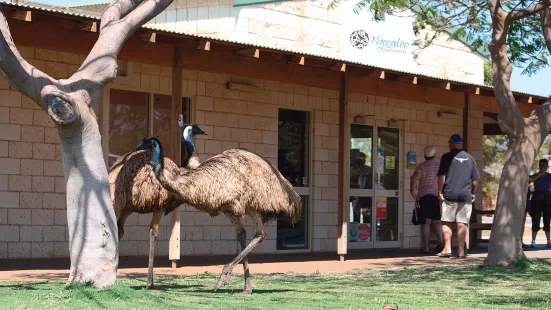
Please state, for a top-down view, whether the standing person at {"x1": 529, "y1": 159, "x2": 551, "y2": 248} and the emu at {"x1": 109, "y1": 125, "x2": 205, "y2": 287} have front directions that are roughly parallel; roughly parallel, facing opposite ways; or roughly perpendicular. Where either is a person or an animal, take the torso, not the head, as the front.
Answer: roughly perpendicular

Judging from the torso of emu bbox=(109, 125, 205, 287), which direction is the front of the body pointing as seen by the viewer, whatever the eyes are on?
to the viewer's right

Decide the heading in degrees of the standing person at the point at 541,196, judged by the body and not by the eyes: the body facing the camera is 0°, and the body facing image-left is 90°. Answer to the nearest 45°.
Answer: approximately 0°

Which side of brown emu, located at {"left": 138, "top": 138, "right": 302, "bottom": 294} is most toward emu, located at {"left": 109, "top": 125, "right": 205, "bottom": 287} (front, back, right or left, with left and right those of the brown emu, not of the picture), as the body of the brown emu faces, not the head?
front

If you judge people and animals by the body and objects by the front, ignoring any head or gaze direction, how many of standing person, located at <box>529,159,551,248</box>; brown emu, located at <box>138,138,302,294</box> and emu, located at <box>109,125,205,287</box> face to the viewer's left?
1

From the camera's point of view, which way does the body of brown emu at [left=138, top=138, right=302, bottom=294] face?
to the viewer's left

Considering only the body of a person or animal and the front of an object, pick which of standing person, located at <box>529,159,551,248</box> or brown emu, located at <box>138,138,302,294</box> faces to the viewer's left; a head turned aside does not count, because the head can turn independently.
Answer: the brown emu

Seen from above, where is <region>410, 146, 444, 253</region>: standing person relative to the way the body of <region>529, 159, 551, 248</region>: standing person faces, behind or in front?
in front

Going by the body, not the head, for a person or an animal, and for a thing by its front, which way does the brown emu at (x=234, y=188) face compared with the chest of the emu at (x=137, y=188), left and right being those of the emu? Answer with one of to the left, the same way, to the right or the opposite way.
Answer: the opposite way

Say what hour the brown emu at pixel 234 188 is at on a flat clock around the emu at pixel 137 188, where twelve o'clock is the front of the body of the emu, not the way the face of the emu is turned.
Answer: The brown emu is roughly at 12 o'clock from the emu.

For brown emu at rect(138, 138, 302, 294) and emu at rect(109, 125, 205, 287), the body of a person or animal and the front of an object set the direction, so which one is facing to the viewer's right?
the emu

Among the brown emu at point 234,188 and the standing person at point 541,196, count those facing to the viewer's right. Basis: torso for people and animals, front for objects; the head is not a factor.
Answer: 0
